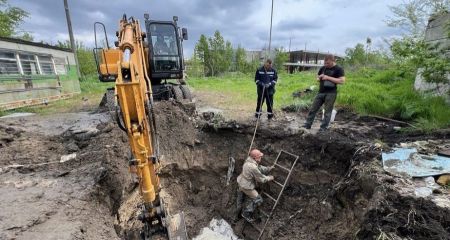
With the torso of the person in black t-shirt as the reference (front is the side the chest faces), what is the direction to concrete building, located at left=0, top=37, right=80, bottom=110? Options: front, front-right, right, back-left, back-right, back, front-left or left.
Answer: front-right

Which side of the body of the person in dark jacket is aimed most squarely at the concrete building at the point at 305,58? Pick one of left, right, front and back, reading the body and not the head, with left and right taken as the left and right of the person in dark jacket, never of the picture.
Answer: back

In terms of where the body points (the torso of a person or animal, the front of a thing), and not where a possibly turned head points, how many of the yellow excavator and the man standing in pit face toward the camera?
1

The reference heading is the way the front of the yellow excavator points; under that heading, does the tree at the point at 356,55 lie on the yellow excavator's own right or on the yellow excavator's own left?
on the yellow excavator's own left

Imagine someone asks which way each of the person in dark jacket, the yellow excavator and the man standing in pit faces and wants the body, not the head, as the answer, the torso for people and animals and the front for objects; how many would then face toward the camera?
2

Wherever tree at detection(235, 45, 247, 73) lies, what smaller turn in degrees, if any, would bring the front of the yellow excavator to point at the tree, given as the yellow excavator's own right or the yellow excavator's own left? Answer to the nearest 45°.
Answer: approximately 135° to the yellow excavator's own left

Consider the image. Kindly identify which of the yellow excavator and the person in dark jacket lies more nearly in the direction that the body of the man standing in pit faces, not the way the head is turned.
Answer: the person in dark jacket

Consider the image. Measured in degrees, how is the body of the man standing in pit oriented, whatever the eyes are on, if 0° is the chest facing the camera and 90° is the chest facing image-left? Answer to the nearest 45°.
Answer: approximately 270°

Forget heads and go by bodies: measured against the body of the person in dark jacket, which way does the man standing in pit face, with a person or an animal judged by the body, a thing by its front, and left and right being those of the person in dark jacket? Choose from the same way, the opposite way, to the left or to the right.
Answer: to the left

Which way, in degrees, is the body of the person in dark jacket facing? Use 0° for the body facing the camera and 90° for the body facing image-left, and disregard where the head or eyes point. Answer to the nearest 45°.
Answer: approximately 0°

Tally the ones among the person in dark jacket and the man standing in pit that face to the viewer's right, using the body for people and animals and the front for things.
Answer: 1
